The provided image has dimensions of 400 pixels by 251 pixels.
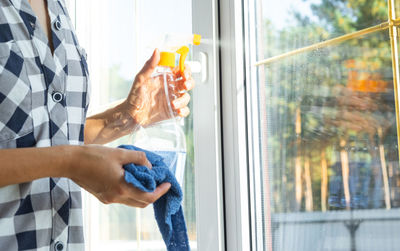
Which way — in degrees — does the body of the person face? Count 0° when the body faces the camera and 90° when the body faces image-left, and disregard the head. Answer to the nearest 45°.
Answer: approximately 315°

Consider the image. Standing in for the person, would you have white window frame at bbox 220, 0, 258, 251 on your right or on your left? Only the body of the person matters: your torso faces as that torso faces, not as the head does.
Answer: on your left

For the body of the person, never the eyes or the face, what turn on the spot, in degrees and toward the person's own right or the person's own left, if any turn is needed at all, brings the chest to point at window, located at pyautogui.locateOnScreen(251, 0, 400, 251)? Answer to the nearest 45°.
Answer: approximately 45° to the person's own left

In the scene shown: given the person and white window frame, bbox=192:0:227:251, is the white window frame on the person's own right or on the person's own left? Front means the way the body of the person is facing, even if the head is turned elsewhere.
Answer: on the person's own left
